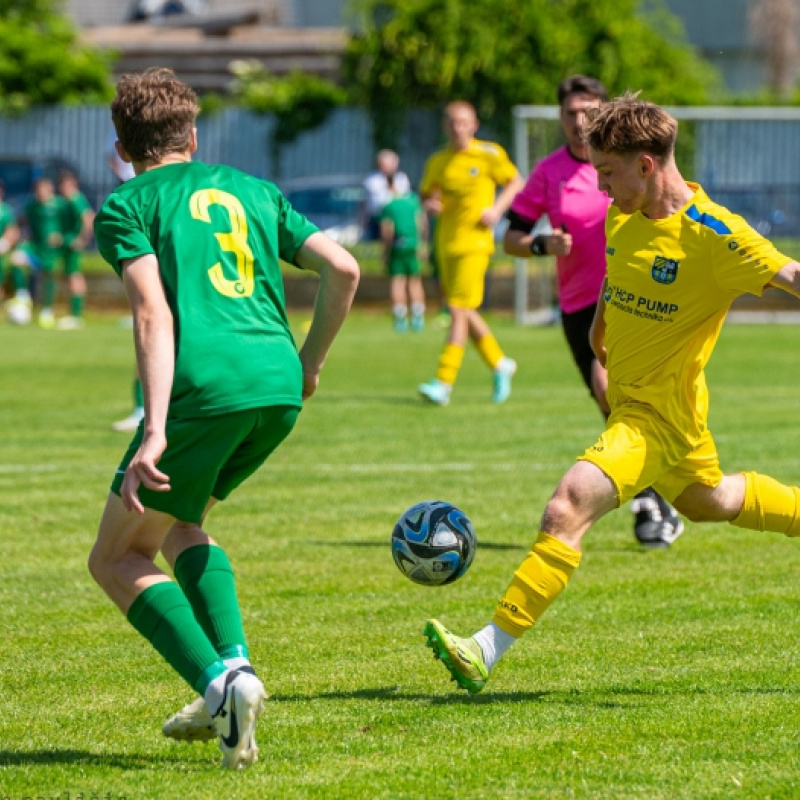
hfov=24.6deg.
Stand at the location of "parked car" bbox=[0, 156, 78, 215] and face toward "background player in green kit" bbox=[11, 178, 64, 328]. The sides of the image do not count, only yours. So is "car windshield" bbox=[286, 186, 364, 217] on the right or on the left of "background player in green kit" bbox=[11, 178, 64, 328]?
left

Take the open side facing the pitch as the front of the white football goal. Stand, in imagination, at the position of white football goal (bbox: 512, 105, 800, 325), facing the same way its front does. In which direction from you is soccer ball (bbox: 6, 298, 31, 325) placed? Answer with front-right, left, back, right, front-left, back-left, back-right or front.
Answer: right

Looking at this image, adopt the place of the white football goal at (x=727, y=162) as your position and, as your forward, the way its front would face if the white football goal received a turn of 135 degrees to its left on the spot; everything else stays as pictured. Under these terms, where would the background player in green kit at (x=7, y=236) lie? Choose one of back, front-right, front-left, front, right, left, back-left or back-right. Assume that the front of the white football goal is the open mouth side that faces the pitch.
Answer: back-left

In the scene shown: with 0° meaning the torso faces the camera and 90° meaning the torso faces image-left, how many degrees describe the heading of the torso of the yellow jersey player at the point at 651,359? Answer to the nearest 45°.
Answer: approximately 45°

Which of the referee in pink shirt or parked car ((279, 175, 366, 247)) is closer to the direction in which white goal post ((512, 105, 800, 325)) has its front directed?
the referee in pink shirt

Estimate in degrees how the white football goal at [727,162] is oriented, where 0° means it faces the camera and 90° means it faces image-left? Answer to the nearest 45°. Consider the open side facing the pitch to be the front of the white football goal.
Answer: approximately 0°

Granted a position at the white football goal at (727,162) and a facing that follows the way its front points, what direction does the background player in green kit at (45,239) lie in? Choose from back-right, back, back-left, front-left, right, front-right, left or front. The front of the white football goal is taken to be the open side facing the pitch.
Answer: right

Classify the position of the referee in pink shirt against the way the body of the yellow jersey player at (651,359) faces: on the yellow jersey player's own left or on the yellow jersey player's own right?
on the yellow jersey player's own right

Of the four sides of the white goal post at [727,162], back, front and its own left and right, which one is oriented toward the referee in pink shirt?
front

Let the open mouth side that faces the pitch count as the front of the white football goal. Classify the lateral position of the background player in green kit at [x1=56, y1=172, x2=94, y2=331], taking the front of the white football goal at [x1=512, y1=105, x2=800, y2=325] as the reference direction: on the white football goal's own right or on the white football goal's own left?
on the white football goal's own right

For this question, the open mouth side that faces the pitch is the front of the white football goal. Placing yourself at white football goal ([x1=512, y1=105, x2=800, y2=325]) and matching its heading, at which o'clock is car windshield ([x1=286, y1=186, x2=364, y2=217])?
The car windshield is roughly at 4 o'clock from the white football goal.

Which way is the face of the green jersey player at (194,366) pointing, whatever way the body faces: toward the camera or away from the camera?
away from the camera

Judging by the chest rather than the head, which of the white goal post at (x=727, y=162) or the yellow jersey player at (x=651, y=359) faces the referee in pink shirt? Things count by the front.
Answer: the white goal post
